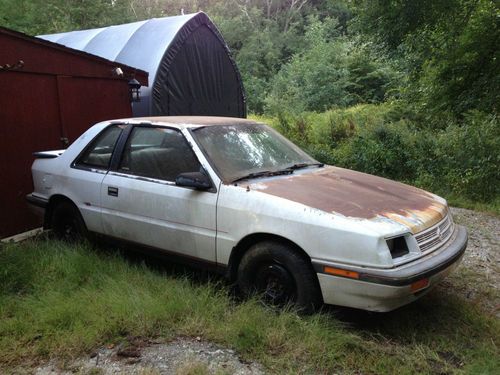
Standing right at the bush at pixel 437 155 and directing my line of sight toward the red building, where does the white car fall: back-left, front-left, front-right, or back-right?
front-left

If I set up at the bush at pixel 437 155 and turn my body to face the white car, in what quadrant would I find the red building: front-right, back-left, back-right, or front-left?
front-right

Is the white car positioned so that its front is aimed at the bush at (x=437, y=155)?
no

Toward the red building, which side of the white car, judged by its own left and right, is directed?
back

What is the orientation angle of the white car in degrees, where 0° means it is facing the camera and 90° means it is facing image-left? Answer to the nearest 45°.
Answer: approximately 315°

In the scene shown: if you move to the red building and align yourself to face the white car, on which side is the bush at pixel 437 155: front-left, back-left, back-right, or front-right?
front-left
